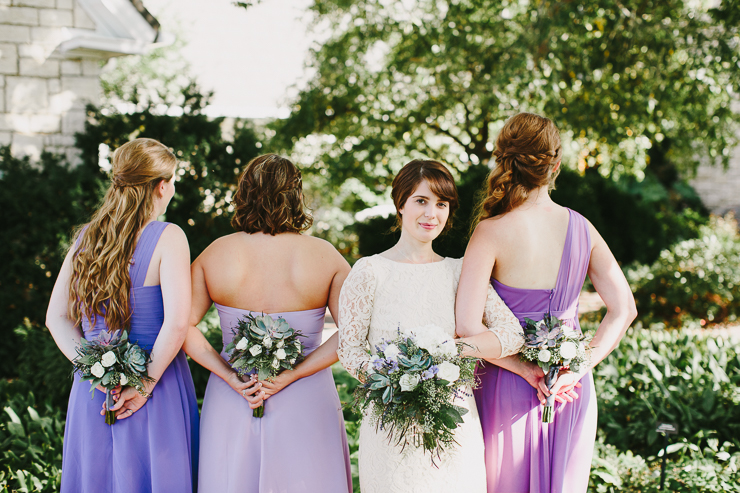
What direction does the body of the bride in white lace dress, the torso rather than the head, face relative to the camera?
toward the camera

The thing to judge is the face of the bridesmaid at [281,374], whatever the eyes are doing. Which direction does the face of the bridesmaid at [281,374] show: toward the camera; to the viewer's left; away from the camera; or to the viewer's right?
away from the camera

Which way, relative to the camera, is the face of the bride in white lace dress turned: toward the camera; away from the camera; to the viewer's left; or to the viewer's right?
toward the camera

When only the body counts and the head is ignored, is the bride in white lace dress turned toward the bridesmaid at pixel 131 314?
no

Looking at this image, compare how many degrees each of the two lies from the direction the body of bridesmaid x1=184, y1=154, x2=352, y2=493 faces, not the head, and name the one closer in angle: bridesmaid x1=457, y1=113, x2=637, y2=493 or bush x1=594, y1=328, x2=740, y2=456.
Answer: the bush

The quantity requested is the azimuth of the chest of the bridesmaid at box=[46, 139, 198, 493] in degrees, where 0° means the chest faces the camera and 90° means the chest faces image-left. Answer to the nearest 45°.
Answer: approximately 225°

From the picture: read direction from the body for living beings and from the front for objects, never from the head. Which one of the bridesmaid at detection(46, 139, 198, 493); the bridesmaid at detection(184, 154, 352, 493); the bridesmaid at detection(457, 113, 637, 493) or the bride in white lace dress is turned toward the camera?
the bride in white lace dress

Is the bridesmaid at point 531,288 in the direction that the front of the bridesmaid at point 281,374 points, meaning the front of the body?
no

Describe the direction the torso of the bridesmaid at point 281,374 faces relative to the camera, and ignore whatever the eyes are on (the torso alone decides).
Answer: away from the camera

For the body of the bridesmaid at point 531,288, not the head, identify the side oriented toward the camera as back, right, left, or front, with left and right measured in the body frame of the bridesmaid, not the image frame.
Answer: back

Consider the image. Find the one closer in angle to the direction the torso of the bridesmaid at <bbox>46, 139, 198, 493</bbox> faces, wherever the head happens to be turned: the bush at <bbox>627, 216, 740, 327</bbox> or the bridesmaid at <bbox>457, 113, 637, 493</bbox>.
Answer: the bush

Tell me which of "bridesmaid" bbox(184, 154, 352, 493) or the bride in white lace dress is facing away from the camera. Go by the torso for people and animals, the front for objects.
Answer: the bridesmaid

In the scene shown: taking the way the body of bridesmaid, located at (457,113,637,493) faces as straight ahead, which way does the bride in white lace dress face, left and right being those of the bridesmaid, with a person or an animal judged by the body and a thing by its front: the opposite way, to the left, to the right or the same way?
the opposite way

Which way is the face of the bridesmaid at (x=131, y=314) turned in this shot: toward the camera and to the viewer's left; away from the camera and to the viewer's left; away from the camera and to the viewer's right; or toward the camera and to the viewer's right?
away from the camera and to the viewer's right

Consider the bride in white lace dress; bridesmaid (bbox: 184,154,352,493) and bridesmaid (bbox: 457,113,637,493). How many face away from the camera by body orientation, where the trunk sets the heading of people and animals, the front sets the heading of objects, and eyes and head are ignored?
2
